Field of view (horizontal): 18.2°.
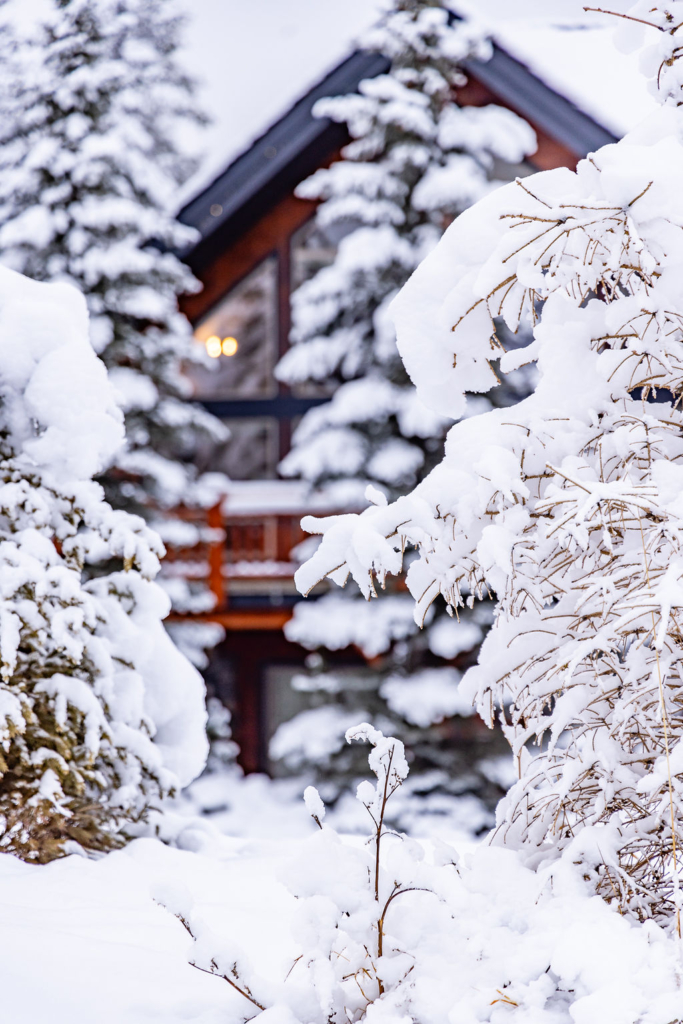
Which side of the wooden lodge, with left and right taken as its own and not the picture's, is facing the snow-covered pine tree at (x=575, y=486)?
front

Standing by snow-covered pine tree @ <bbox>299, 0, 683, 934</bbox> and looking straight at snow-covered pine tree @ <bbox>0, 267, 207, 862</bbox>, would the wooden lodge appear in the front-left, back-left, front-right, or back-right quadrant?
front-right

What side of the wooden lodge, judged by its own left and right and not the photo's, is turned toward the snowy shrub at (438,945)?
front

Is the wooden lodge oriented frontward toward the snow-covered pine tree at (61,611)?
yes

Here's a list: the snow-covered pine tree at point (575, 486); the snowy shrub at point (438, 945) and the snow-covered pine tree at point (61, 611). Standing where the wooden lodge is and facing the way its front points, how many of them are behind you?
0

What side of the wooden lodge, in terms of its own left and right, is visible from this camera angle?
front
